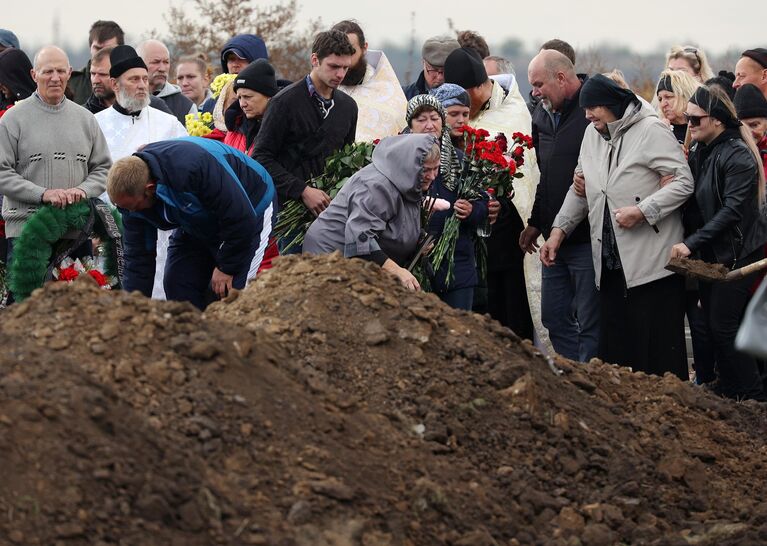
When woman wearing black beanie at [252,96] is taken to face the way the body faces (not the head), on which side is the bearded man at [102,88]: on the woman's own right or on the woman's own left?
on the woman's own right

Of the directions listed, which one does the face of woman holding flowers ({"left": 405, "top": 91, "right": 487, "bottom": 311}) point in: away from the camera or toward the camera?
toward the camera

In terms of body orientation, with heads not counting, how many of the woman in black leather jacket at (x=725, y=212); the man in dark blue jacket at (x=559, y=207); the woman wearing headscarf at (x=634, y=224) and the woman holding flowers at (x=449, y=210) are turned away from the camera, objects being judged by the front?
0

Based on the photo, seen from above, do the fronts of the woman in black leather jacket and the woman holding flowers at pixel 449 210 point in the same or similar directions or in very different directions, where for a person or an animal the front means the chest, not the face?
same or similar directions

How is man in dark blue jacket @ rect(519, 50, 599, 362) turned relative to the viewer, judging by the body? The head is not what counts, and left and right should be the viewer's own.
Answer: facing the viewer and to the left of the viewer

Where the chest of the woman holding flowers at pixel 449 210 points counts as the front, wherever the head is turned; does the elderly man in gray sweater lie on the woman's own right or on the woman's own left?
on the woman's own right

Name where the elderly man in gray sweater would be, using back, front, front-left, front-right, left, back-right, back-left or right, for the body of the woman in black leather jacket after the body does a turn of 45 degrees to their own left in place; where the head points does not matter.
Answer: right

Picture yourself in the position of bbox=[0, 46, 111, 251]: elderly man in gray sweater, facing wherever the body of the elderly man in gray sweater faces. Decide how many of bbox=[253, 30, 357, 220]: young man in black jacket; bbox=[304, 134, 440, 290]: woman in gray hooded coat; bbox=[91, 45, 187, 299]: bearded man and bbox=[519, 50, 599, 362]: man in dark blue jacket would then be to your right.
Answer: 0

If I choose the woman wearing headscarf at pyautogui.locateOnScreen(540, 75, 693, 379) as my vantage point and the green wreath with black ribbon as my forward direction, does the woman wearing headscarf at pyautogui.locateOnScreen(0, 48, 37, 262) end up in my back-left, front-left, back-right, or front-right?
front-right

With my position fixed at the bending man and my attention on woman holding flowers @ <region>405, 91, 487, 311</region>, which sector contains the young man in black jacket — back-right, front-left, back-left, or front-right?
front-left

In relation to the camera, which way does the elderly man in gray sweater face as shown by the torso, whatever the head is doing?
toward the camera

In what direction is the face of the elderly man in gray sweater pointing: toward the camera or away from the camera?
toward the camera

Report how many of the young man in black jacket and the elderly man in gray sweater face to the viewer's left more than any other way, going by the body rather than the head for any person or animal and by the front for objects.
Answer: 0

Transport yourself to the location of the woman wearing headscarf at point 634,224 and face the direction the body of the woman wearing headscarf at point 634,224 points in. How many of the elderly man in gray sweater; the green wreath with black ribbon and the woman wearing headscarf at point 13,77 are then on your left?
0

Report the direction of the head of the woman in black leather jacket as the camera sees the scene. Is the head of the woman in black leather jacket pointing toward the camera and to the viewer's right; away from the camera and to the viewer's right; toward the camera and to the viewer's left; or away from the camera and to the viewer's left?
toward the camera and to the viewer's left

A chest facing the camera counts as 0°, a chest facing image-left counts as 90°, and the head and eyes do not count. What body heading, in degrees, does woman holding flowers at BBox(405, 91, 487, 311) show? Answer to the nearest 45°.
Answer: approximately 45°
